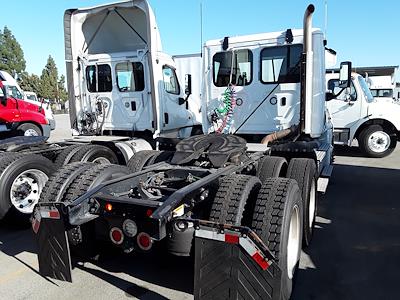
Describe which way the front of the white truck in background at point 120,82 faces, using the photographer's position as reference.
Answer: facing away from the viewer and to the right of the viewer

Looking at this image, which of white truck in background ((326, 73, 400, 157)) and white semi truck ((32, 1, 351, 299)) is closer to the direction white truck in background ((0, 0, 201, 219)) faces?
the white truck in background

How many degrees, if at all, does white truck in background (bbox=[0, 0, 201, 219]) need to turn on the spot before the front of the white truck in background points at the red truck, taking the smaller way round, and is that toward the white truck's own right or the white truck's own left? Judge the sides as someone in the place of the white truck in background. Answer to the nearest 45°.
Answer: approximately 90° to the white truck's own left

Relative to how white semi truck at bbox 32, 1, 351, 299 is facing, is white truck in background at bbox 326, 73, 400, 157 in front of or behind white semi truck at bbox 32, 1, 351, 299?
in front

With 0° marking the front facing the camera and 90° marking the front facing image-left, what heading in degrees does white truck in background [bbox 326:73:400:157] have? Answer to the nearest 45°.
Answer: approximately 270°

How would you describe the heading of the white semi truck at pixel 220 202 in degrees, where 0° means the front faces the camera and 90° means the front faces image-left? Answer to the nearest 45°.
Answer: approximately 225°

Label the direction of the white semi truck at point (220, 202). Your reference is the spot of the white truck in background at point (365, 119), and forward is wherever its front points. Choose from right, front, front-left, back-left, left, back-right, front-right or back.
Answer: right

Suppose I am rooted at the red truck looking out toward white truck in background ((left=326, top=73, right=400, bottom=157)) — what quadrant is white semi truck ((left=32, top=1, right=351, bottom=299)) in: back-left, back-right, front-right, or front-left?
front-right

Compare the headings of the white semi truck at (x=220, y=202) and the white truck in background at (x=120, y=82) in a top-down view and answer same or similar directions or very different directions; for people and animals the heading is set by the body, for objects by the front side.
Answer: same or similar directions

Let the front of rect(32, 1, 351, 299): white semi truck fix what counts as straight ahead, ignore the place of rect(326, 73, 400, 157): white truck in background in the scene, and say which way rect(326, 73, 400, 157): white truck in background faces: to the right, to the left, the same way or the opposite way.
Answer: to the right

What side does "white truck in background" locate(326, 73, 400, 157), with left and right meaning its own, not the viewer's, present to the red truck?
back

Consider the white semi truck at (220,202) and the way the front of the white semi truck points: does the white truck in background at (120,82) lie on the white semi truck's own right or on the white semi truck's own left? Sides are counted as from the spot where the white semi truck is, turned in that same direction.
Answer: on the white semi truck's own left

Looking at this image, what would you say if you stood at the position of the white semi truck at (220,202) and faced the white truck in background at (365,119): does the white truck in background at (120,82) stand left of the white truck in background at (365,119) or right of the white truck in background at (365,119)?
left
